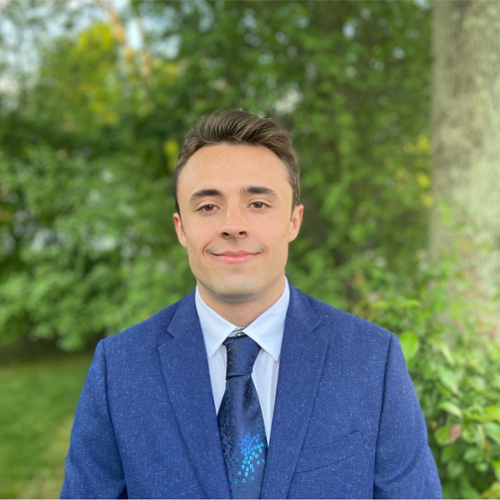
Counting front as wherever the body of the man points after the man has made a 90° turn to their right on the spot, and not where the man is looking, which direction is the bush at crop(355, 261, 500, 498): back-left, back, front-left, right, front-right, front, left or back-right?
back-right

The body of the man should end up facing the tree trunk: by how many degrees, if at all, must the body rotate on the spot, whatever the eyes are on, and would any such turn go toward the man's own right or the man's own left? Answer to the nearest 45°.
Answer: approximately 135° to the man's own left

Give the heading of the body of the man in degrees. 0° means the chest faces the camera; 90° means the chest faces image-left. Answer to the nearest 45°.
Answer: approximately 0°
